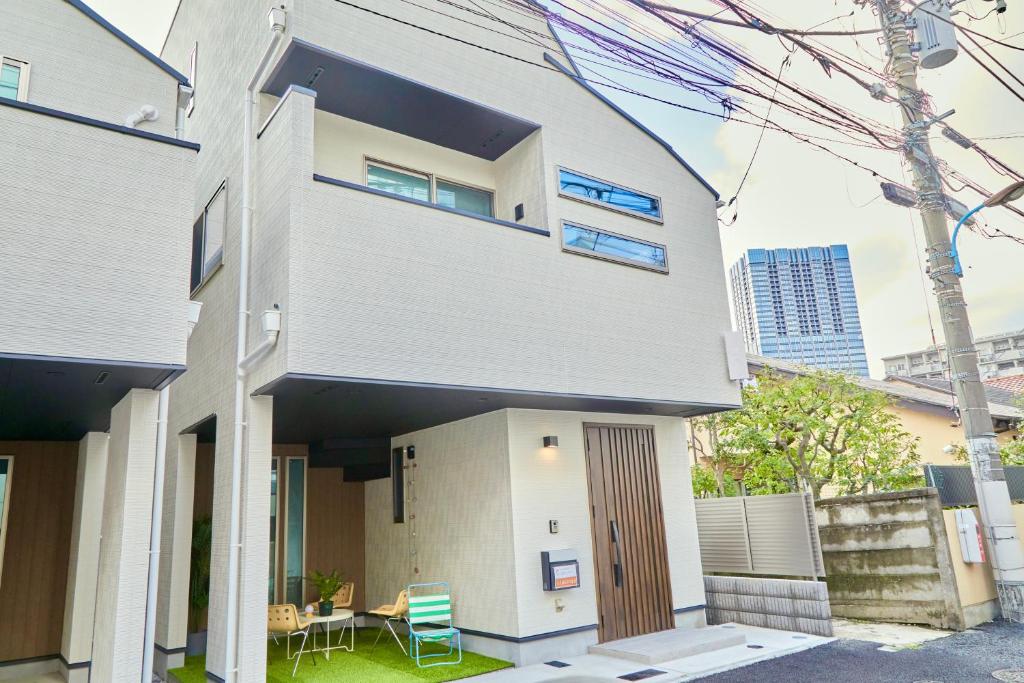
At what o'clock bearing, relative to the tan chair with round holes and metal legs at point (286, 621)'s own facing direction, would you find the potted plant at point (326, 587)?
The potted plant is roughly at 11 o'clock from the tan chair with round holes and metal legs.

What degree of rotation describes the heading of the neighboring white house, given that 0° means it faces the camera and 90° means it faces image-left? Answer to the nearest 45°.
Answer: approximately 0°

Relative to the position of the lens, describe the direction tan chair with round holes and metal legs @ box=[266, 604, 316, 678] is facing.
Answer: facing away from the viewer and to the right of the viewer

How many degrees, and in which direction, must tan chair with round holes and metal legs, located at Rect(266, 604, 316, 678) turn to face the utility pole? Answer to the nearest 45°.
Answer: approximately 45° to its right

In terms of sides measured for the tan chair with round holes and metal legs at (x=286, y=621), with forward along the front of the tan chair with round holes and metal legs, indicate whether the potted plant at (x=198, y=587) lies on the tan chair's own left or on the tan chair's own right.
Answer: on the tan chair's own left

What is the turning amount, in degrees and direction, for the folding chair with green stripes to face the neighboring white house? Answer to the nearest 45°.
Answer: approximately 45° to its right

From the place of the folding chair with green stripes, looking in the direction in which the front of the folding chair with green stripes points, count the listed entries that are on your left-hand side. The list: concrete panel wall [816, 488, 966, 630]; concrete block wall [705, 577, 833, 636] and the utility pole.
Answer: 3

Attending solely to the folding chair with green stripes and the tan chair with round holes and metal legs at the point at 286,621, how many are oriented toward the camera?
1

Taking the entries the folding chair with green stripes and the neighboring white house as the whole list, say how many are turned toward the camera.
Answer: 2
